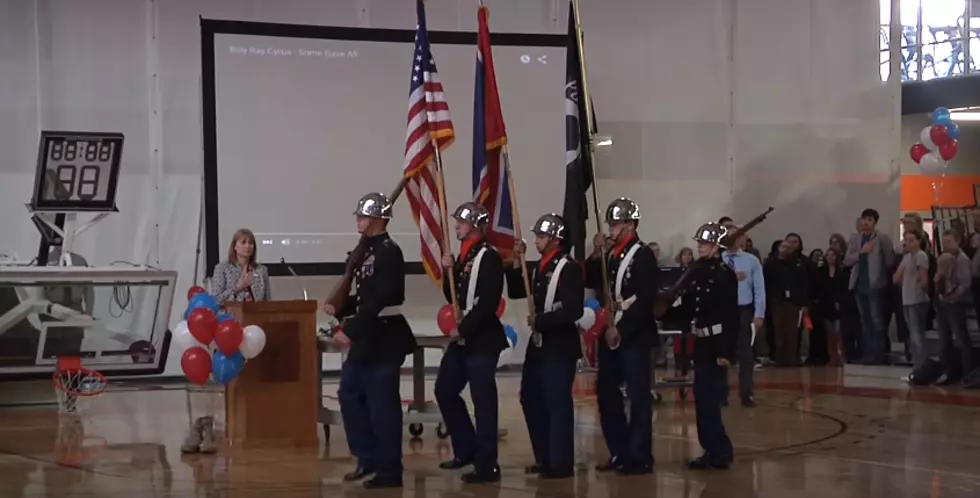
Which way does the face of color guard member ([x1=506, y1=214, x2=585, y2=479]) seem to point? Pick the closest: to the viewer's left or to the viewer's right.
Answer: to the viewer's left

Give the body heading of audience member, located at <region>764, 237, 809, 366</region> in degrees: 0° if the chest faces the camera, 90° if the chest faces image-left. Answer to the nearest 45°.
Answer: approximately 0°

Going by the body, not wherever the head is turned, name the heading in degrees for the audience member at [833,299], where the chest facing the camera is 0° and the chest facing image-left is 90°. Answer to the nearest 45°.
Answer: approximately 0°

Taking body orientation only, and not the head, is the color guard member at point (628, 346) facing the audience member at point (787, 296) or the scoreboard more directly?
the scoreboard

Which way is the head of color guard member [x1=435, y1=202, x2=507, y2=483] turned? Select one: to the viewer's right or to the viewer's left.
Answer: to the viewer's left

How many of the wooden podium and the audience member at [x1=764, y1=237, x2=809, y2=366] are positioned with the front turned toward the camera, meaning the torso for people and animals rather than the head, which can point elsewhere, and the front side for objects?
2

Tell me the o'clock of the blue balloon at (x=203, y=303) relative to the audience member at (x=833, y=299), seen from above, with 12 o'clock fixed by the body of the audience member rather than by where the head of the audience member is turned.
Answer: The blue balloon is roughly at 1 o'clock from the audience member.
